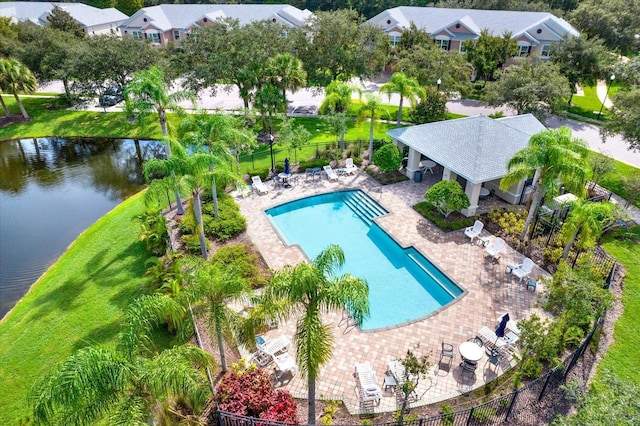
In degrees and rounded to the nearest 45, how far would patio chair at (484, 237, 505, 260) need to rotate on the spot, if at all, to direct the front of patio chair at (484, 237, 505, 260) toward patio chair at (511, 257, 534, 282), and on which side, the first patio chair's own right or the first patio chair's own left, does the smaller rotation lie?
approximately 90° to the first patio chair's own left

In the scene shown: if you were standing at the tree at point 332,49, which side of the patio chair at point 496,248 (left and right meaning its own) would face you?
right

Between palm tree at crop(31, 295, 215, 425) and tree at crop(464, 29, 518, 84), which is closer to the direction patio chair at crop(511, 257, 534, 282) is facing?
the palm tree

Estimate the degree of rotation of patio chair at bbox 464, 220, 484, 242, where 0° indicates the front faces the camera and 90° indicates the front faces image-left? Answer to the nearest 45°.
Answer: approximately 45°

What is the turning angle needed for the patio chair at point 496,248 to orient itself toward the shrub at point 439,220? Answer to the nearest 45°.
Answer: approximately 90° to its right

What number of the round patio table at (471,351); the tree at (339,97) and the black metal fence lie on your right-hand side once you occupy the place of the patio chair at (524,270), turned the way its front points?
1
